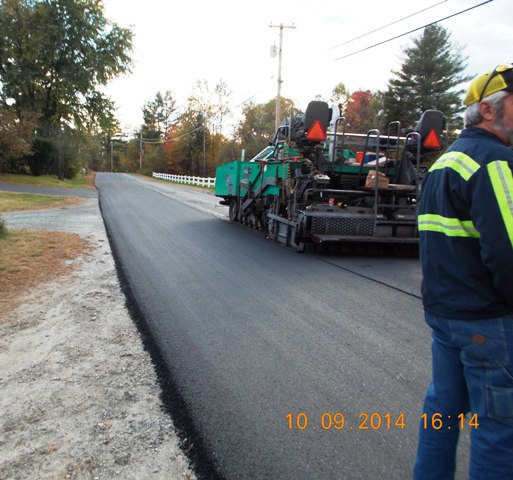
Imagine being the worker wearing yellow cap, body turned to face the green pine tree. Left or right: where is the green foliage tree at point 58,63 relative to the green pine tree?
left

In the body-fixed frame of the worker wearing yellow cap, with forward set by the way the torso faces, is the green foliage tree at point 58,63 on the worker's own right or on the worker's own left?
on the worker's own left
